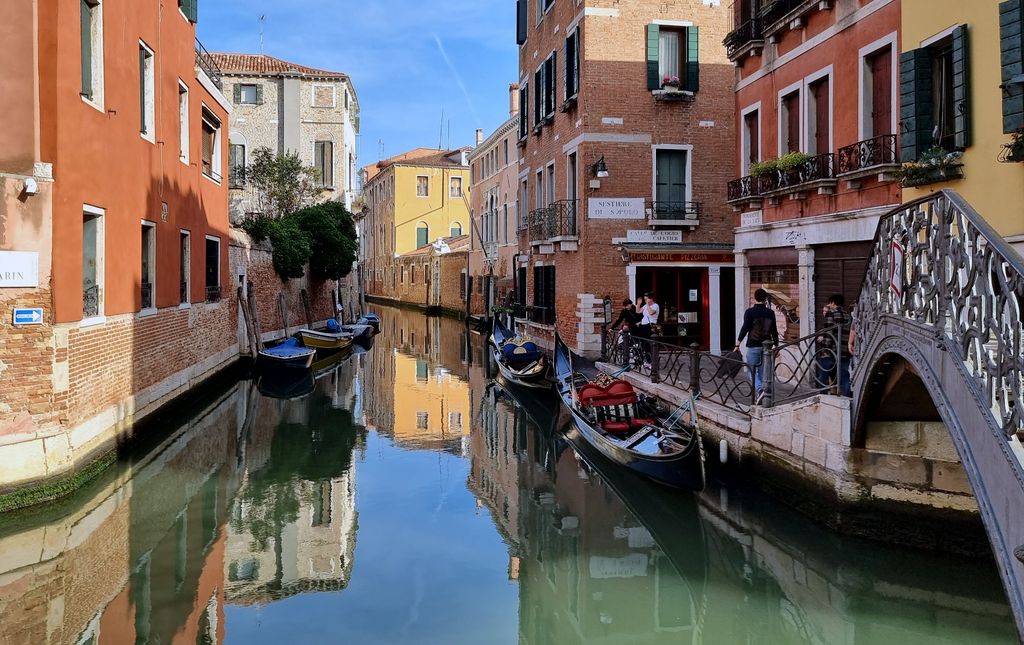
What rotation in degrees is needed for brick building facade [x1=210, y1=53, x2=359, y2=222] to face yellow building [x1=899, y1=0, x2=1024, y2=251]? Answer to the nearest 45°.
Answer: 0° — it already faces it

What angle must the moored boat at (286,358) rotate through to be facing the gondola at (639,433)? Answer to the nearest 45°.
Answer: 0° — it already faces it

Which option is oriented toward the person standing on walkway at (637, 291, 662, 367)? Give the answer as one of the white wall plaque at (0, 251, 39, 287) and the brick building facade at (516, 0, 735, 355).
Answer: the brick building facade

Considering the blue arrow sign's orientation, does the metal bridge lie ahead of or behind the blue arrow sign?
ahead

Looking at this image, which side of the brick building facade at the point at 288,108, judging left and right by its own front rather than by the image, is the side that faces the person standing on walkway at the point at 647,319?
front

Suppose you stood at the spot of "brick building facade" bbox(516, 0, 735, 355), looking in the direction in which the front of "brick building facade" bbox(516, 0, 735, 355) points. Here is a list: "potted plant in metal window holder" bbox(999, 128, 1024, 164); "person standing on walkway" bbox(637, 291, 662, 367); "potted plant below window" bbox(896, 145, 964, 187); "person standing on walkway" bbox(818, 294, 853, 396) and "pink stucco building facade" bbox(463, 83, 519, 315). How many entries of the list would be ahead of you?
4

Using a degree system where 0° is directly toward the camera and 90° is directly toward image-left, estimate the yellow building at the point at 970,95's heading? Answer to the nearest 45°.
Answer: approximately 45°
